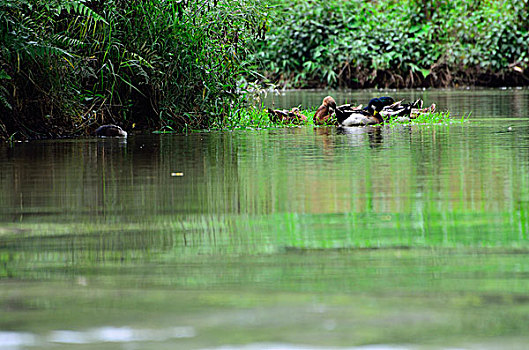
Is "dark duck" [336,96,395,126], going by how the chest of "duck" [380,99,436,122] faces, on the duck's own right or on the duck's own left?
on the duck's own left

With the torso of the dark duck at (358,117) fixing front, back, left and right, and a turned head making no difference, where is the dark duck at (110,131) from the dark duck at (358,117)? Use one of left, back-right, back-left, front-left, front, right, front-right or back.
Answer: back-right

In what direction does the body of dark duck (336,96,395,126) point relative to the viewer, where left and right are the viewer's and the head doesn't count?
facing to the right of the viewer

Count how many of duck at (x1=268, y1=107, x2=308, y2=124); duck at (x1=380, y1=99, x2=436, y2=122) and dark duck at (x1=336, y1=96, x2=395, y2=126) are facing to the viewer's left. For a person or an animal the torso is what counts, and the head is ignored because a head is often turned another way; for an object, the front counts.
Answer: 1

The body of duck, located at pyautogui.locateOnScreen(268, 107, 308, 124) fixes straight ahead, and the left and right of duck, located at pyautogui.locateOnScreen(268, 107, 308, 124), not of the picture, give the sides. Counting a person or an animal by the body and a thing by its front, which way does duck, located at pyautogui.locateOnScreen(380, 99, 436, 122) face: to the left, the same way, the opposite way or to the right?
the opposite way

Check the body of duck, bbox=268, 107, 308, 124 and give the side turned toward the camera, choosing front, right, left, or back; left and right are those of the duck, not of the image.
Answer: right

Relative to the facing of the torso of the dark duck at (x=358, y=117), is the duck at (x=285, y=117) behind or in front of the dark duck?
behind

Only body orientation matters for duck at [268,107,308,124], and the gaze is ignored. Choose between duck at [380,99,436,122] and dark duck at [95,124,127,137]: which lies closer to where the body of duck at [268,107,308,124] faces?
the duck

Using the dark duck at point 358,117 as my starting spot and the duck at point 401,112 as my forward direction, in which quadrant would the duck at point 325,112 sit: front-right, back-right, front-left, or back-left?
back-left

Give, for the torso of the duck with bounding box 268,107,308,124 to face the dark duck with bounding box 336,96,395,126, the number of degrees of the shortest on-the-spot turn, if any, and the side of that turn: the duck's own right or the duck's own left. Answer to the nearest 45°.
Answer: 0° — it already faces it
